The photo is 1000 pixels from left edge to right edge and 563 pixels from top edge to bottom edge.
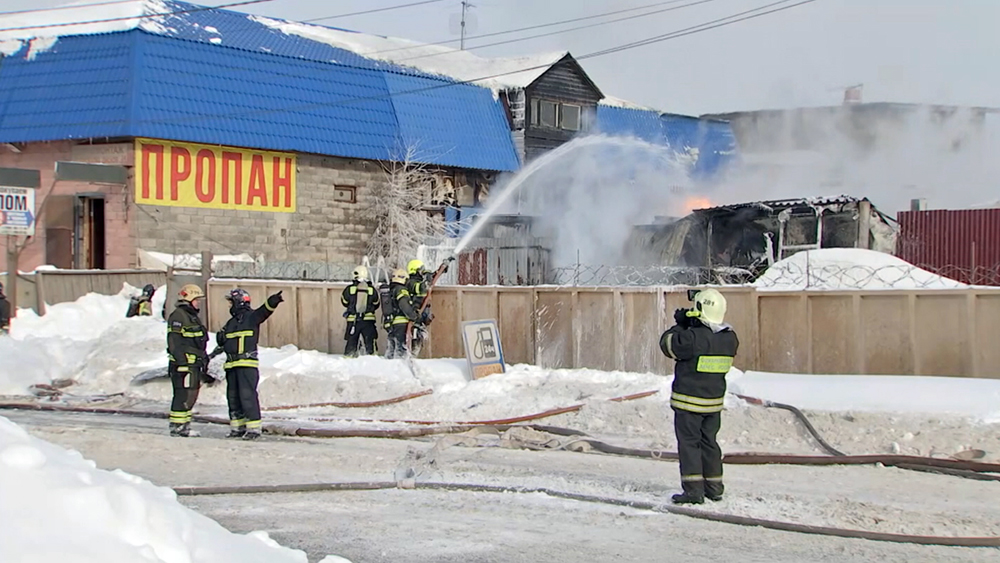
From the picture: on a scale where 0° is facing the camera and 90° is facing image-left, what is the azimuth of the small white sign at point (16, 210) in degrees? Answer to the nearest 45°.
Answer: approximately 0°

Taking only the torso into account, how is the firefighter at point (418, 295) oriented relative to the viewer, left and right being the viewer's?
facing away from the viewer and to the right of the viewer

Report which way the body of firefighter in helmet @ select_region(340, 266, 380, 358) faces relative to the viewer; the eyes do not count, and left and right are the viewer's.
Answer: facing away from the viewer

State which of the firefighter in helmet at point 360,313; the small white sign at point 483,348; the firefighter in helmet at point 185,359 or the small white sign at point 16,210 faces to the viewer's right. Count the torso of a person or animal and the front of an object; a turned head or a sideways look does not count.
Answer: the firefighter in helmet at point 185,359

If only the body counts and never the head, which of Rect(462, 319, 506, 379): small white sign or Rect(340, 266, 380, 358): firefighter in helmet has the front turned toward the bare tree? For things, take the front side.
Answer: the firefighter in helmet

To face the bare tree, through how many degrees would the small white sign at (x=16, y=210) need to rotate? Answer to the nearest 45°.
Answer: approximately 135° to its left

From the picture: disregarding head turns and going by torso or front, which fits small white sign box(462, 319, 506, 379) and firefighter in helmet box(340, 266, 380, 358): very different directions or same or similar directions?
very different directions
